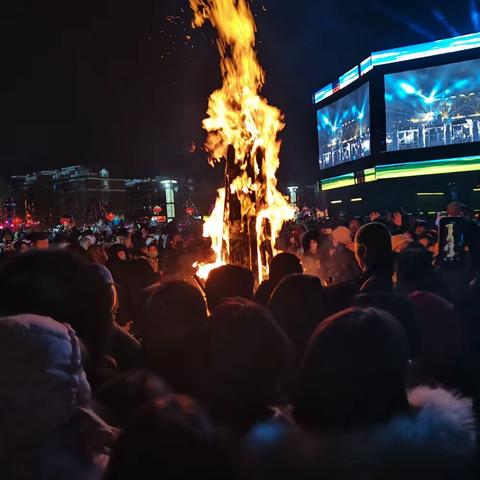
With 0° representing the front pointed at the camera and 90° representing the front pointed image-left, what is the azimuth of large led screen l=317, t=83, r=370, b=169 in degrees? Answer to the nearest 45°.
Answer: approximately 45°

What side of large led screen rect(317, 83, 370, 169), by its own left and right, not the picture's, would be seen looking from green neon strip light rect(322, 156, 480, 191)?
left

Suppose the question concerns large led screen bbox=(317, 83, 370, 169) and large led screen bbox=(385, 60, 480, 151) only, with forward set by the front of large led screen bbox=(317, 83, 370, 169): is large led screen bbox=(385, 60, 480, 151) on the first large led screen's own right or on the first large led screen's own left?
on the first large led screen's own left
